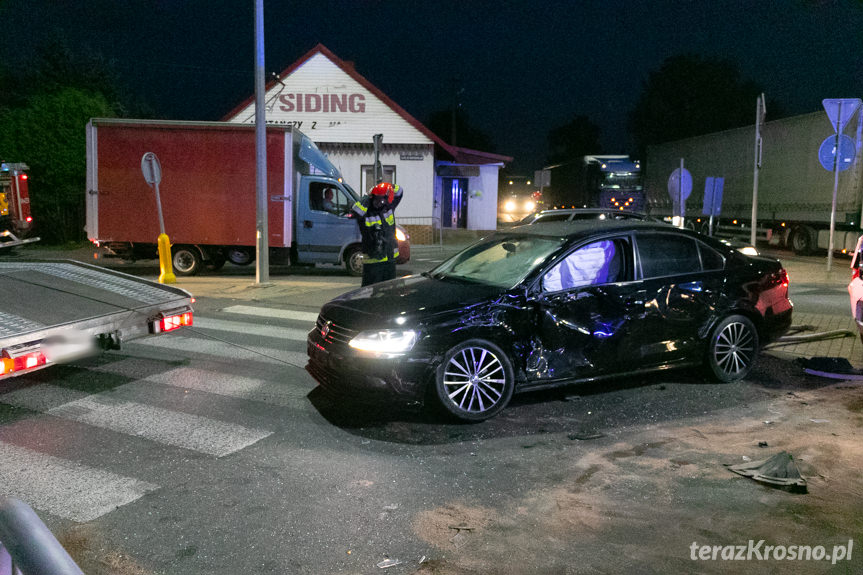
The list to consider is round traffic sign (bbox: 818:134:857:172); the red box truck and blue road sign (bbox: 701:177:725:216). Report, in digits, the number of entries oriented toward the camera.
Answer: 2

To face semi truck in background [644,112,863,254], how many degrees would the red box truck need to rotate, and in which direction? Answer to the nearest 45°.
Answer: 0° — it already faces it

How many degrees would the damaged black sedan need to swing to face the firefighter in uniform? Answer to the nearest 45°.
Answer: approximately 90° to its right

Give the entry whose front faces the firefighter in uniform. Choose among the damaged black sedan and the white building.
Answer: the white building

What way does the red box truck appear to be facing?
to the viewer's right

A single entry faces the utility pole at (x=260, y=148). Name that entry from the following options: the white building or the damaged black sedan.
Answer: the white building

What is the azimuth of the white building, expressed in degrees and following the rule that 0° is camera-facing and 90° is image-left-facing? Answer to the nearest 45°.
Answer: approximately 0°

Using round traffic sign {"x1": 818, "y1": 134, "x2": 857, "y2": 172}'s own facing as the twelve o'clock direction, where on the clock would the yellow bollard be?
The yellow bollard is roughly at 2 o'clock from the round traffic sign.

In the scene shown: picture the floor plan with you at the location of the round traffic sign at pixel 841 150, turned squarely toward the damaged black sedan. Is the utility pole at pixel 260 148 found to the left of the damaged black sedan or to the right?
right
